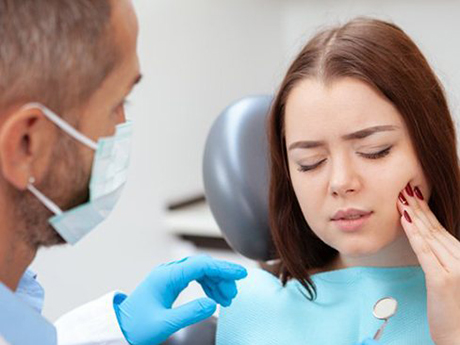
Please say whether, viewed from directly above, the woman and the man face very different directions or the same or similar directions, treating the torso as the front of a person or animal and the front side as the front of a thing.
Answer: very different directions

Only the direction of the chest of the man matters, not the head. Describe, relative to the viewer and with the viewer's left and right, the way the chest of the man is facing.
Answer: facing away from the viewer and to the right of the viewer

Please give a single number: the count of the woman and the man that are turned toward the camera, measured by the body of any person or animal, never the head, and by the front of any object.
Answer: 1

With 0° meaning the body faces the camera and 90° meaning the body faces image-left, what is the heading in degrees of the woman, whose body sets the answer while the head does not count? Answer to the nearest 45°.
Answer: approximately 0°

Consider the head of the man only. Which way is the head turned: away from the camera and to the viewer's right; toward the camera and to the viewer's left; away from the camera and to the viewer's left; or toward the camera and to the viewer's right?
away from the camera and to the viewer's right
